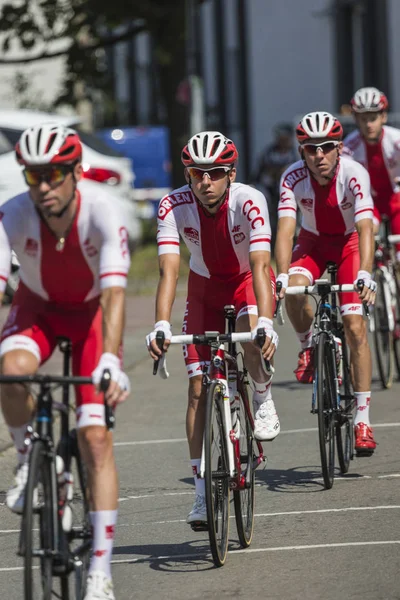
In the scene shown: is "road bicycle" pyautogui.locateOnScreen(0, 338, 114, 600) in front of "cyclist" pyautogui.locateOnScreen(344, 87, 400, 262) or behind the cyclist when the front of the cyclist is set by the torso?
in front

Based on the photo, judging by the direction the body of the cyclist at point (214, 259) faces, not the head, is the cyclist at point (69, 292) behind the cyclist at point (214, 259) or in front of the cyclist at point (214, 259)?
in front

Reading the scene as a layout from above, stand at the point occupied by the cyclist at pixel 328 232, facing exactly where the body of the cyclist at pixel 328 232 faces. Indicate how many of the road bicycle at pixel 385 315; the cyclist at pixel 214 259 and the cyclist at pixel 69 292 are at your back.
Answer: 1

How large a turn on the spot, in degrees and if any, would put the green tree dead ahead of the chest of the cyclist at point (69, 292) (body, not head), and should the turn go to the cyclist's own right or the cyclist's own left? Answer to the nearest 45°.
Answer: approximately 180°

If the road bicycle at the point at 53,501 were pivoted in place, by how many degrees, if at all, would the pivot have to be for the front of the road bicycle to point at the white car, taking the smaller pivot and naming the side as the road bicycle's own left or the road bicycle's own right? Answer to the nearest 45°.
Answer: approximately 180°

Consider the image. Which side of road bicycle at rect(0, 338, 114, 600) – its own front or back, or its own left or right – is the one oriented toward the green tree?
back

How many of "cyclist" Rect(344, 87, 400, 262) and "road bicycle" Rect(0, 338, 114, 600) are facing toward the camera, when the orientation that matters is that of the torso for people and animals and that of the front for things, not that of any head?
2

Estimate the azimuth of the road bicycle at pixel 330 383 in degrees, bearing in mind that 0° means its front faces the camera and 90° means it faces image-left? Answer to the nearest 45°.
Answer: approximately 0°
